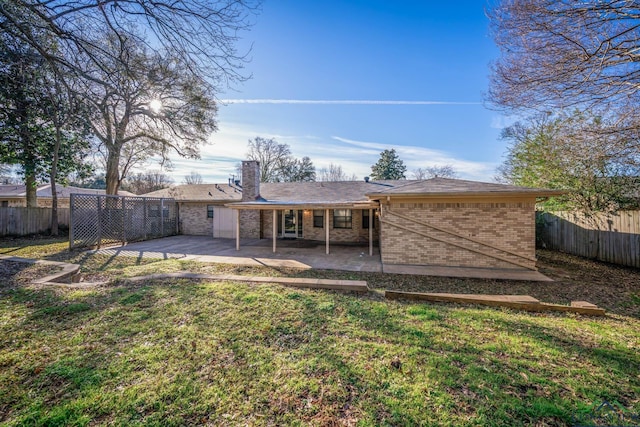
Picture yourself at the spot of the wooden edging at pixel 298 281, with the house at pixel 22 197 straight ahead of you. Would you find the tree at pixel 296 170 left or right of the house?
right

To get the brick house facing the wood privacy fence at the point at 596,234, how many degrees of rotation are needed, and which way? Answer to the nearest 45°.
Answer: approximately 90° to its right

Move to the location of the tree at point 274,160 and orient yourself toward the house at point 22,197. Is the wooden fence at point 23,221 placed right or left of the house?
left

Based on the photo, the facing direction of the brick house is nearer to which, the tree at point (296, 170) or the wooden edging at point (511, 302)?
the tree

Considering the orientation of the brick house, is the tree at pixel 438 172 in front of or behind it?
in front

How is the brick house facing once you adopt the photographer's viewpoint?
facing away from the viewer

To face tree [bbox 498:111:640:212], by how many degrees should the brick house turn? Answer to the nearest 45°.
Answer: approximately 45° to its right

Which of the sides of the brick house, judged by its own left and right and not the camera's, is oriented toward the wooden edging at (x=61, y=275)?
left

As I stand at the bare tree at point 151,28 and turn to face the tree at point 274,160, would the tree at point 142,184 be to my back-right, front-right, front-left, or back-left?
front-left

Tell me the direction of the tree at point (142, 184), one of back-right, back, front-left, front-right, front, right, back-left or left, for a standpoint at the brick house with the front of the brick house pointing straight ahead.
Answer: front-left

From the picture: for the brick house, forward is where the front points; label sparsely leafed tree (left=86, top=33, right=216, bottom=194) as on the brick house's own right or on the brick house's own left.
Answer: on the brick house's own left

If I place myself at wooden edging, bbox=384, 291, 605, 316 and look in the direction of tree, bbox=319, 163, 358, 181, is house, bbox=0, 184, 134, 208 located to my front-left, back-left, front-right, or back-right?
front-left

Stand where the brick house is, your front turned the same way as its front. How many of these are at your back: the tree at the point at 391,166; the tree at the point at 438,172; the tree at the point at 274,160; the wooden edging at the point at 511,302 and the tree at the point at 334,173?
1

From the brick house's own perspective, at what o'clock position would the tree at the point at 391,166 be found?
The tree is roughly at 12 o'clock from the brick house.
